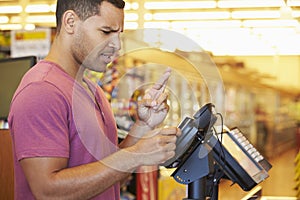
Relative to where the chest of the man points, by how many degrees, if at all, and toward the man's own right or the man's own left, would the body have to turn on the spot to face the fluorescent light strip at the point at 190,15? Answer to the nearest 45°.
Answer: approximately 90° to the man's own left

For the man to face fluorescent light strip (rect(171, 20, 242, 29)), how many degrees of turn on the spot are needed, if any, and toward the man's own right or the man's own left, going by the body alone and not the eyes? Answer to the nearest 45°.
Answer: approximately 90° to the man's own left

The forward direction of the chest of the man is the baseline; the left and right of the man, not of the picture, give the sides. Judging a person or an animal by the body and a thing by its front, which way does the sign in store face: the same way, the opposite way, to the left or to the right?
to the right

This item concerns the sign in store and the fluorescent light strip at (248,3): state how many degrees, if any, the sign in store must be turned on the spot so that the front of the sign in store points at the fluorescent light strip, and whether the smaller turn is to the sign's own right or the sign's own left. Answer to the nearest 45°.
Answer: approximately 135° to the sign's own left

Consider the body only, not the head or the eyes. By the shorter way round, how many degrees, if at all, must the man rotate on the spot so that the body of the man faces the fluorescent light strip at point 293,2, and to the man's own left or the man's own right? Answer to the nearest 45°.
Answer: approximately 45° to the man's own left

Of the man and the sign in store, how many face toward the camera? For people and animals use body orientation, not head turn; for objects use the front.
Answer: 1

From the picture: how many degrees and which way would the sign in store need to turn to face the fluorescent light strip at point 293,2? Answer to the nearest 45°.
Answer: approximately 135° to its left

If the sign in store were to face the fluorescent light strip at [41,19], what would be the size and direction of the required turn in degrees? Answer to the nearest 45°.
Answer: approximately 180°

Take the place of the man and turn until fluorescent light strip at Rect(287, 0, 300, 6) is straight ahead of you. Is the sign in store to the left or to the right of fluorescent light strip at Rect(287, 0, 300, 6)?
left

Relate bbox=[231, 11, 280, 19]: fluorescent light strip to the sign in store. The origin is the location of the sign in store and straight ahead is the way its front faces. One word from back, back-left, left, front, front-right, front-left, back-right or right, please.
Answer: back-left

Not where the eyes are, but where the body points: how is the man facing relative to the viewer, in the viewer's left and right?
facing to the right of the viewer
